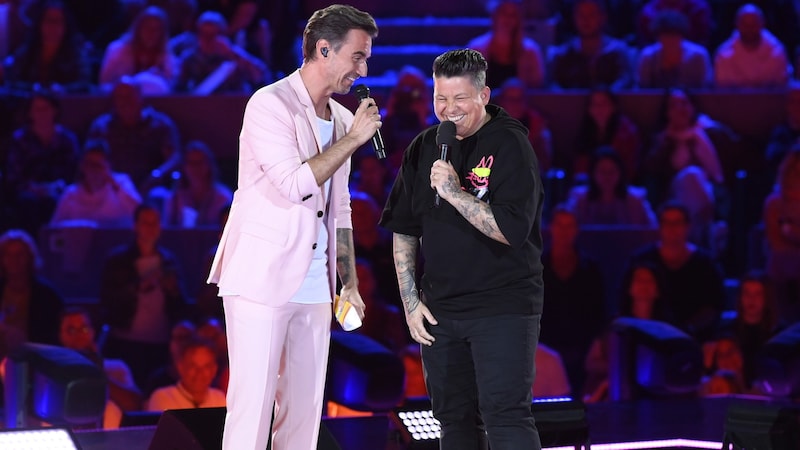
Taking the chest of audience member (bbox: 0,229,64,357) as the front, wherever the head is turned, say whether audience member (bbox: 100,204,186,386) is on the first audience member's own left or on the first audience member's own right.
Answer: on the first audience member's own left

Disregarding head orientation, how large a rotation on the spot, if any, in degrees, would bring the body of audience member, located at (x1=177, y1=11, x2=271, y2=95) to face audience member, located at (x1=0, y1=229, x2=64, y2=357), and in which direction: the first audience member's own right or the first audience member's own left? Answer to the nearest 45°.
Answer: approximately 45° to the first audience member's own right

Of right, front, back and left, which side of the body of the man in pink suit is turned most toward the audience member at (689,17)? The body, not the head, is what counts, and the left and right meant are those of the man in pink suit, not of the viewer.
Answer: left

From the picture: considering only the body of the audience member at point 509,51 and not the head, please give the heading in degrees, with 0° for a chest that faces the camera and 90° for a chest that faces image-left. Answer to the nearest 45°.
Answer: approximately 0°

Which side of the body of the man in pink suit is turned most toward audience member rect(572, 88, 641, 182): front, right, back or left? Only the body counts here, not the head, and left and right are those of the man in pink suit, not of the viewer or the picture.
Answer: left

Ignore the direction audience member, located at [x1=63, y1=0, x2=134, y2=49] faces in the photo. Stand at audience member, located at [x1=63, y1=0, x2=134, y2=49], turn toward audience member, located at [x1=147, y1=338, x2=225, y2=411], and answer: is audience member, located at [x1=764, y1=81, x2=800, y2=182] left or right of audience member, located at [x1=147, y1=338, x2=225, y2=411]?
left
